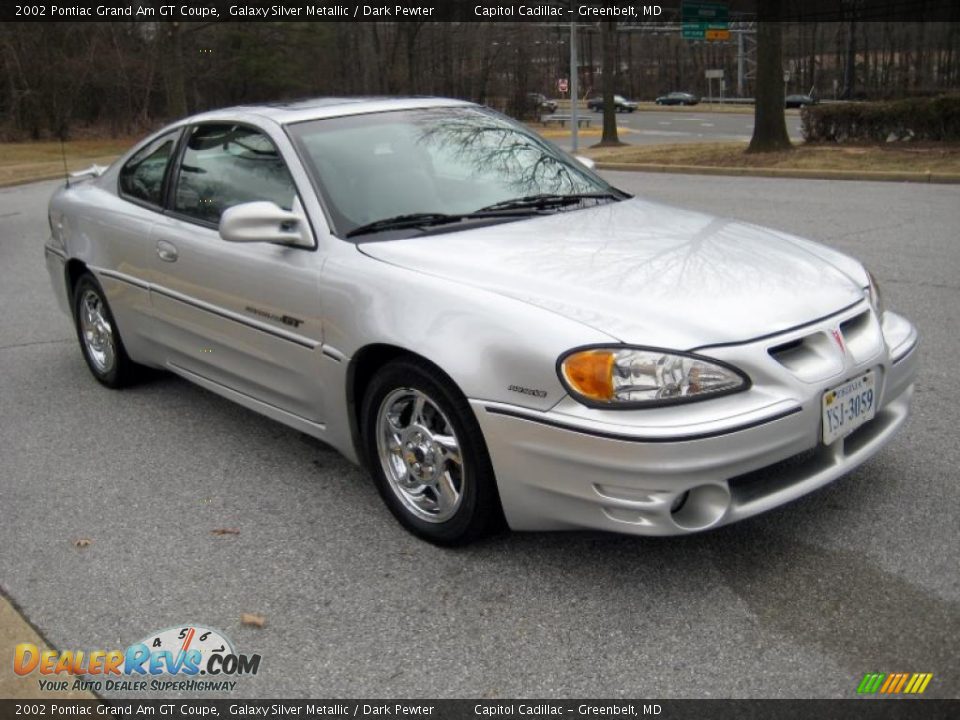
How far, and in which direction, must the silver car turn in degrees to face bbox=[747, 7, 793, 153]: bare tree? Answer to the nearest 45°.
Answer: approximately 135° to its left

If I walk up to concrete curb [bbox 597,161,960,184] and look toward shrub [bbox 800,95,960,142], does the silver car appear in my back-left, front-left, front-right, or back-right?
back-right

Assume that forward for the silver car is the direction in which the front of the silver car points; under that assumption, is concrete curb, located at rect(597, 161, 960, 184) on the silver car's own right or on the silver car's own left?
on the silver car's own left

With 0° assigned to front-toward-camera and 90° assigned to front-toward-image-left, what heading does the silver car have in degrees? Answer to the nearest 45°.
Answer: approximately 315°

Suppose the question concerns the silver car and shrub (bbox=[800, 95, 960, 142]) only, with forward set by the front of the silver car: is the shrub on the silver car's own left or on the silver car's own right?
on the silver car's own left
